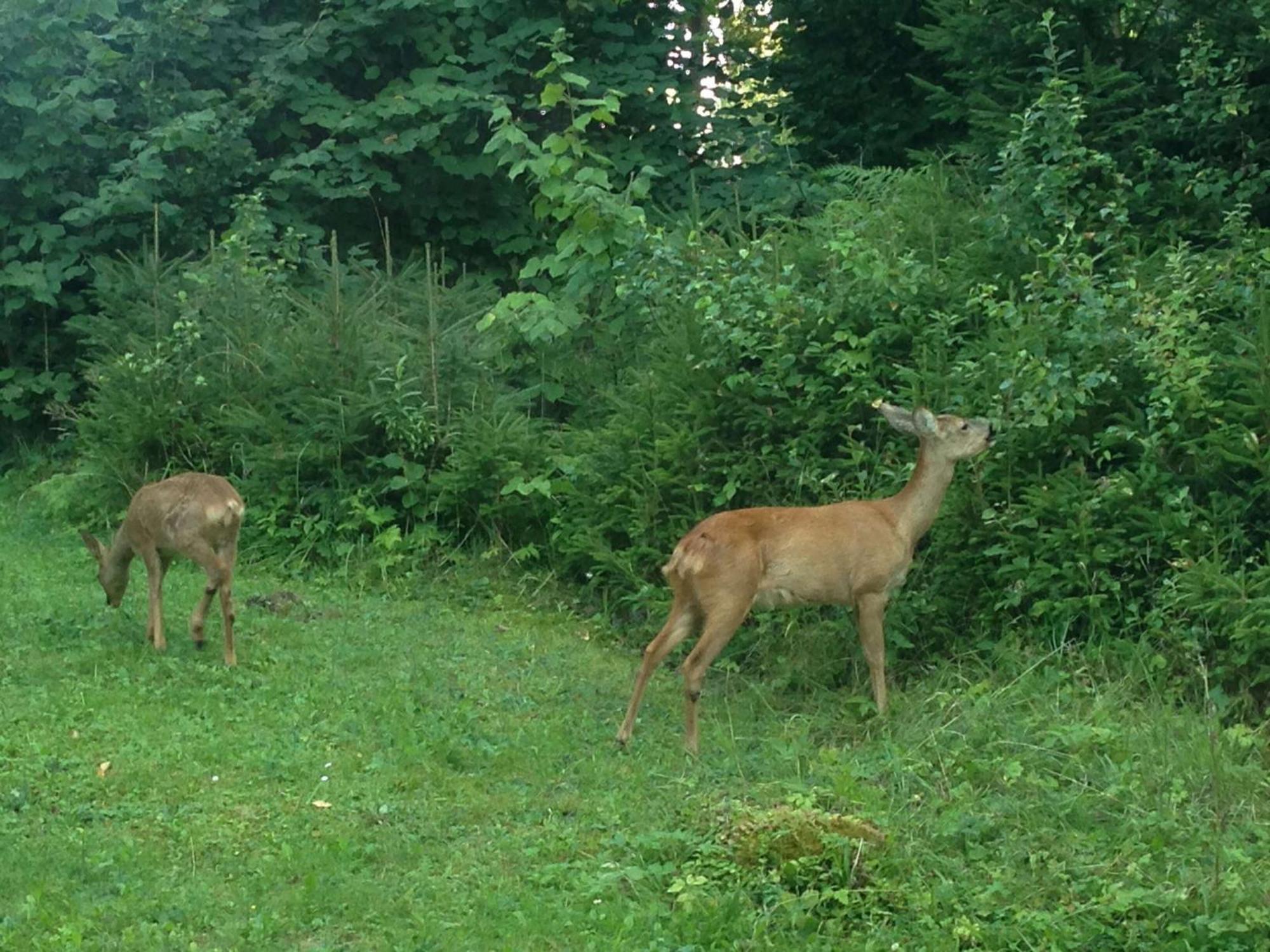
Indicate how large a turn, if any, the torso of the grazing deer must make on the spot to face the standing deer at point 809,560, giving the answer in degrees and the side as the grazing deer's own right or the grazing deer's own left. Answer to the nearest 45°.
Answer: approximately 180°

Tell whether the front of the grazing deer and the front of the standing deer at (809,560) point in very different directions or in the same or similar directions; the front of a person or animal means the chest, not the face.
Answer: very different directions

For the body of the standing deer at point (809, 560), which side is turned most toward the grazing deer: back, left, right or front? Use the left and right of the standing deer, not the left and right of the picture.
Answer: back

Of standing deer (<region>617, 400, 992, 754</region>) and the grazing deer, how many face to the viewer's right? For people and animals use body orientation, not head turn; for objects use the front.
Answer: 1

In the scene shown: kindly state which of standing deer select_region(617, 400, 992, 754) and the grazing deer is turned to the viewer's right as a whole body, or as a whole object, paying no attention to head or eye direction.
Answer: the standing deer

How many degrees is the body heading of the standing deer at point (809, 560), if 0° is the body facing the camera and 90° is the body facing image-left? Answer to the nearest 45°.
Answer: approximately 270°

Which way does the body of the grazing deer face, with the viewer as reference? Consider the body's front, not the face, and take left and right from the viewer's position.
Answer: facing away from the viewer and to the left of the viewer
